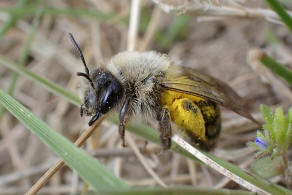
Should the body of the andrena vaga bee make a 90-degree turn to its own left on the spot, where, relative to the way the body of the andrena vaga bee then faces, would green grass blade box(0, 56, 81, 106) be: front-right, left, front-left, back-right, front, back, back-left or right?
right

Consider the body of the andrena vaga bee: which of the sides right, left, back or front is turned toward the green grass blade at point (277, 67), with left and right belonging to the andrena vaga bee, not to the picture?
back

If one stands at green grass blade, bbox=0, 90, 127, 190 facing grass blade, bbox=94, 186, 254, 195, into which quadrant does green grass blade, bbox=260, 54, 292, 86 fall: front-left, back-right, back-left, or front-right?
front-left

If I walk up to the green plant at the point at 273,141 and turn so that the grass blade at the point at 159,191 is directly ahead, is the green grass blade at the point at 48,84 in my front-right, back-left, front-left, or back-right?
front-right

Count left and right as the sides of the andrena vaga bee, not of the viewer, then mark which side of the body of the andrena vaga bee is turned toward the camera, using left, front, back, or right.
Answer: left
